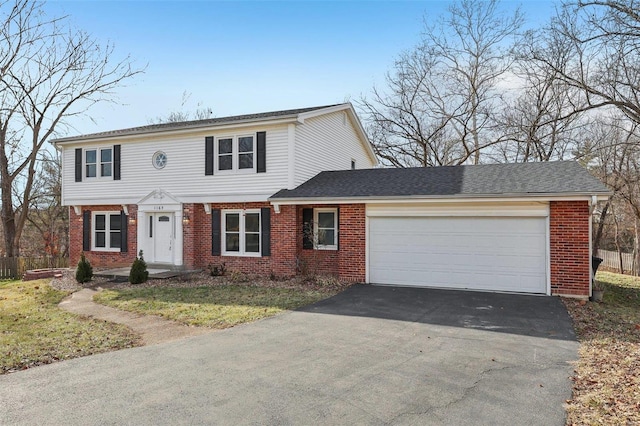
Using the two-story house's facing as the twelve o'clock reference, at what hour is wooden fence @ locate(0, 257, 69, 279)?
The wooden fence is roughly at 2 o'clock from the two-story house.

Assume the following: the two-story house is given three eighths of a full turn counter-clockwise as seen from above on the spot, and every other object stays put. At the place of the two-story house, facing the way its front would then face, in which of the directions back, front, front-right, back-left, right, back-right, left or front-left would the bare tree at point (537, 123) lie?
front-left

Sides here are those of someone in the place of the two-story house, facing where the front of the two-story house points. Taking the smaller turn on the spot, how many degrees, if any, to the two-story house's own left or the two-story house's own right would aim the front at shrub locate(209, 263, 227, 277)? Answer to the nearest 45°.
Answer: approximately 45° to the two-story house's own right

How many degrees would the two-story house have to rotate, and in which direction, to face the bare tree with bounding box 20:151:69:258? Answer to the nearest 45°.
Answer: approximately 90° to its right

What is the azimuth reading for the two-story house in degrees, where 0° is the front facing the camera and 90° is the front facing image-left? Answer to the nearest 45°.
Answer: approximately 45°

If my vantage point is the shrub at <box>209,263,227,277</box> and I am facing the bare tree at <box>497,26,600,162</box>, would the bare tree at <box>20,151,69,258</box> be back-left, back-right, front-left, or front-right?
back-left

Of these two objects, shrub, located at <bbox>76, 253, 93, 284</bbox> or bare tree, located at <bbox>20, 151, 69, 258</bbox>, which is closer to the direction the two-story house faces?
the shrub

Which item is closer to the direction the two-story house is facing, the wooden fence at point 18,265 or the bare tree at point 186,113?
the wooden fence

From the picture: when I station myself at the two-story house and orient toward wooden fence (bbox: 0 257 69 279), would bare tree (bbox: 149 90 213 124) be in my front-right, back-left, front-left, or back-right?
front-right
